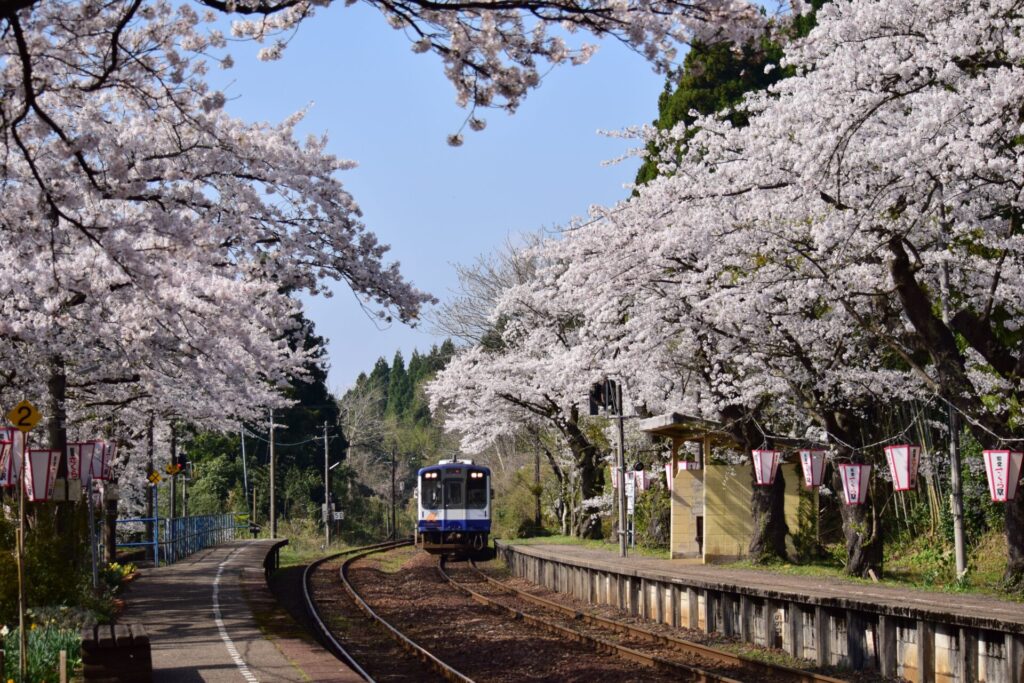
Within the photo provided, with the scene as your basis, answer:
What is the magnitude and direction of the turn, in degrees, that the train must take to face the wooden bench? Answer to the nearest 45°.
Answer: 0° — it already faces it

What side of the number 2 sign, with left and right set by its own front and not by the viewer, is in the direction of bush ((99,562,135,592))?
back

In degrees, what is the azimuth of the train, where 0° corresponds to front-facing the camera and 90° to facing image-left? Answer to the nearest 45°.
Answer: approximately 0°

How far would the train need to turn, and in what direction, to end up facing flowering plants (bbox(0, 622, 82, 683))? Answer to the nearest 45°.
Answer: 0° — it already faces it

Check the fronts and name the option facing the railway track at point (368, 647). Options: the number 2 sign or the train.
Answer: the train

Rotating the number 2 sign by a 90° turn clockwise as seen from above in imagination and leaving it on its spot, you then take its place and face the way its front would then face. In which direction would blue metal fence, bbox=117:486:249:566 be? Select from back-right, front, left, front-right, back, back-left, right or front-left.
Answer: right

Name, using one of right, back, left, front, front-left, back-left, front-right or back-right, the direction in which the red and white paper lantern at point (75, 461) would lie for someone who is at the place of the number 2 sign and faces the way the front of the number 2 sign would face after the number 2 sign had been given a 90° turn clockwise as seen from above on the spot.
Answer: right

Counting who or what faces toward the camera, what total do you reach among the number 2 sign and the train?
2
